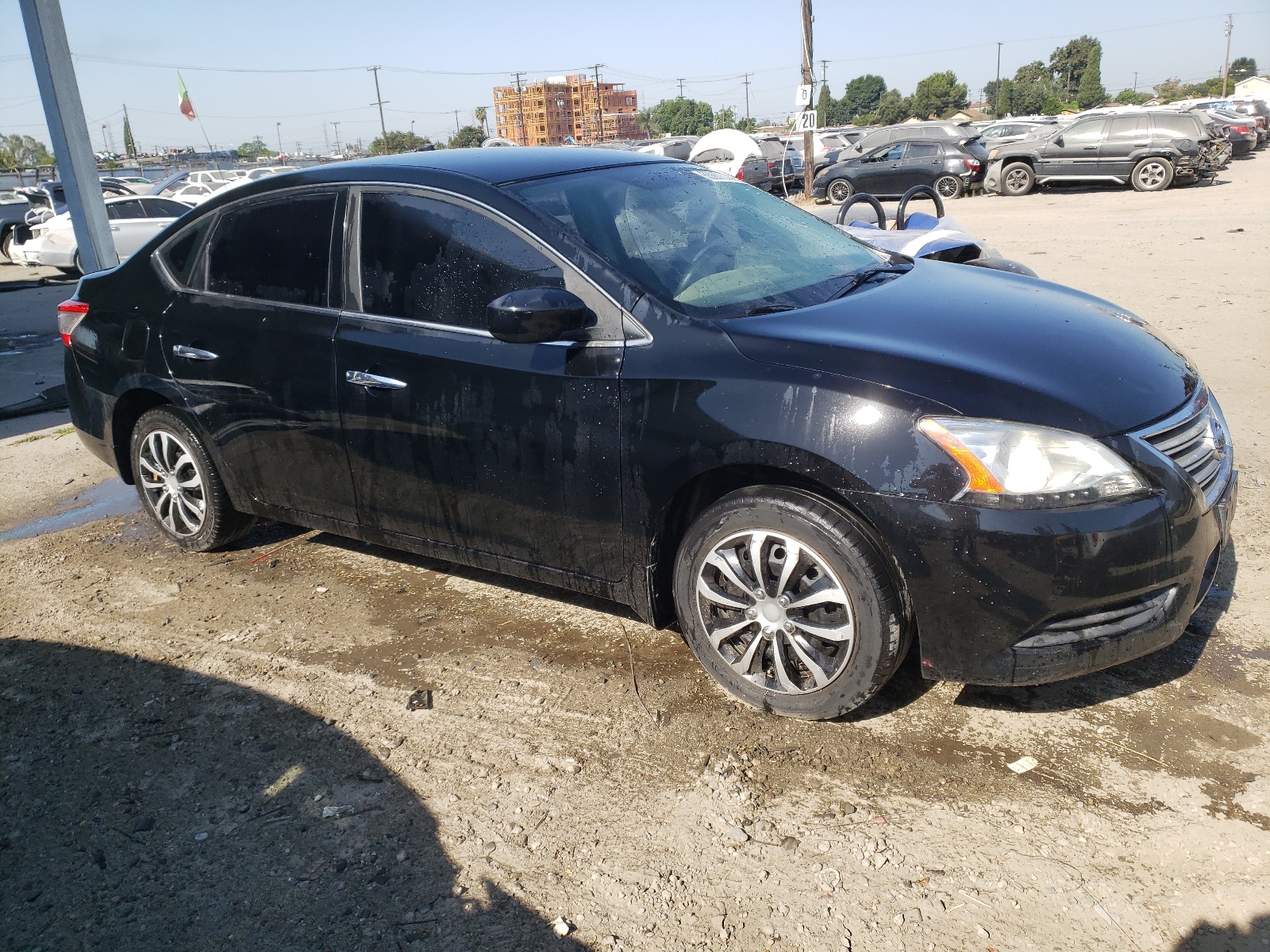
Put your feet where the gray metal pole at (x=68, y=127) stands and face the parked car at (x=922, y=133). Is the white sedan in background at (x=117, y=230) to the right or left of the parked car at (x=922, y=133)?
left

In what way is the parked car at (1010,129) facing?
to the viewer's left

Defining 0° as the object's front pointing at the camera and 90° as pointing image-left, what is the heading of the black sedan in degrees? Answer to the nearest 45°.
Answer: approximately 315°

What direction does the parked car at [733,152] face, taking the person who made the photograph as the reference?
facing away from the viewer and to the left of the viewer

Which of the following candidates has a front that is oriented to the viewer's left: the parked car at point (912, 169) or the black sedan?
the parked car

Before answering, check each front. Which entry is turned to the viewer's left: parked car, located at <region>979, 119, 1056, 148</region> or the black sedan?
the parked car

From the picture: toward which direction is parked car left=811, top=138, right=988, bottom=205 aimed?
to the viewer's left

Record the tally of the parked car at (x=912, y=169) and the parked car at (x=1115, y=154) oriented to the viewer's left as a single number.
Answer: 2

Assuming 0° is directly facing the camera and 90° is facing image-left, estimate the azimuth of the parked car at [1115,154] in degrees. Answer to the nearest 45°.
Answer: approximately 90°

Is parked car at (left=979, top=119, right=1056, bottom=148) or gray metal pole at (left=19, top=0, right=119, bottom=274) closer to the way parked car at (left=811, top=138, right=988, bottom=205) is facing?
the gray metal pole

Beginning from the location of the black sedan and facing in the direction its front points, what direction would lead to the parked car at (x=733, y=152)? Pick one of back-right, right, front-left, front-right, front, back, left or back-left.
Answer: back-left

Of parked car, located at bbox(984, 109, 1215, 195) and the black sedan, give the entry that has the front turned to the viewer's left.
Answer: the parked car
